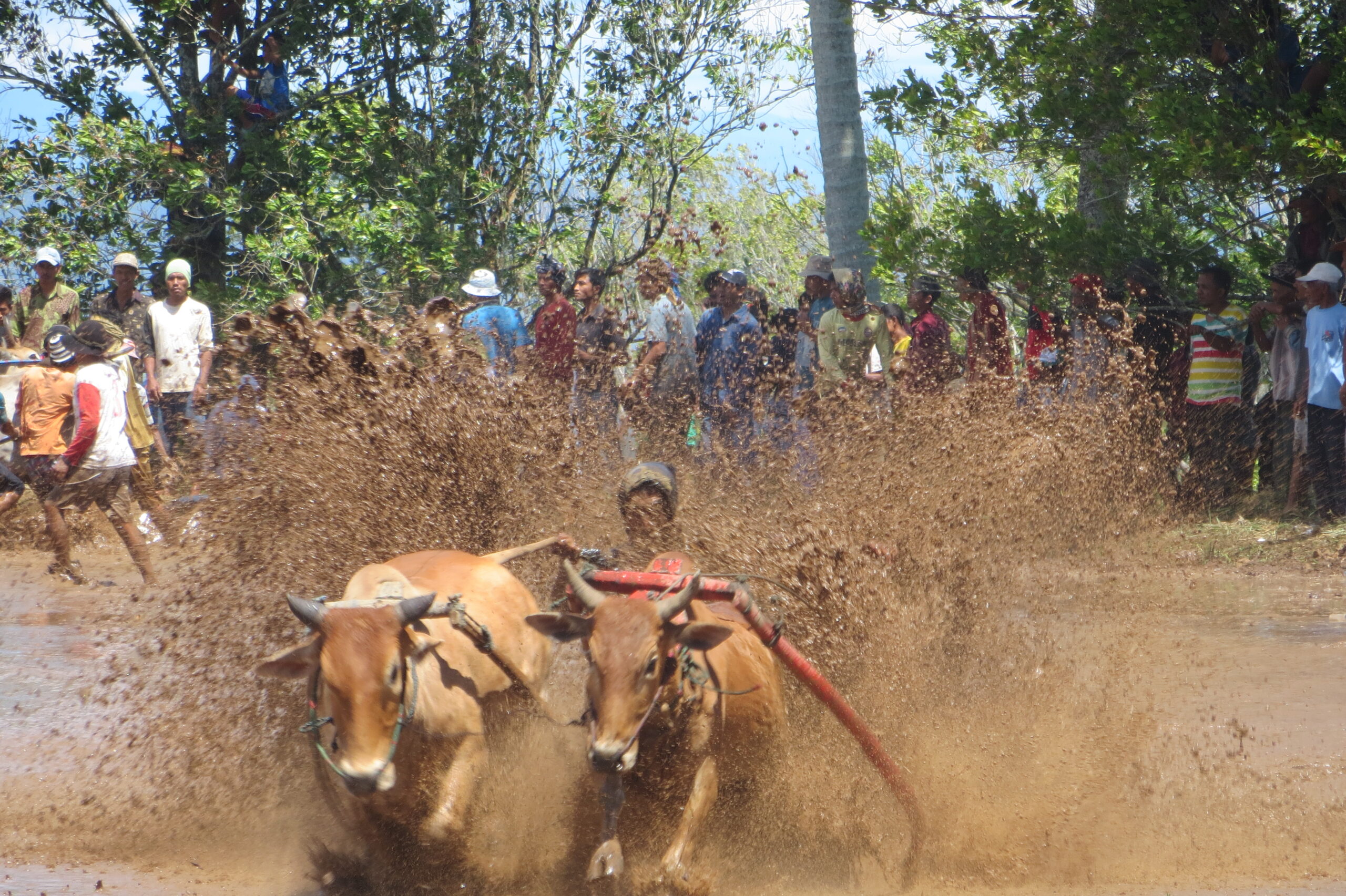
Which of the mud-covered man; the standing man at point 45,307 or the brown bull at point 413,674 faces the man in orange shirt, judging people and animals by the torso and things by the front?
the standing man

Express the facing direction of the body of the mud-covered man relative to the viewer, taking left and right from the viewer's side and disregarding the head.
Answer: facing the viewer

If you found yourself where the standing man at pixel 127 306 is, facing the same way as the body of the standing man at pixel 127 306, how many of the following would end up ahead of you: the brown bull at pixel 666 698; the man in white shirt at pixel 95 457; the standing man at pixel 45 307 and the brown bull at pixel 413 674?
3

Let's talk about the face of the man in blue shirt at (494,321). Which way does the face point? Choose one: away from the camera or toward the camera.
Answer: away from the camera

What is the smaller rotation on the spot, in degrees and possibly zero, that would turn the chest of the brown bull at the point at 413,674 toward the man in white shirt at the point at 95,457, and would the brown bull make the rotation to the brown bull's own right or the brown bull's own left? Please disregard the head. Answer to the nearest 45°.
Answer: approximately 135° to the brown bull's own right

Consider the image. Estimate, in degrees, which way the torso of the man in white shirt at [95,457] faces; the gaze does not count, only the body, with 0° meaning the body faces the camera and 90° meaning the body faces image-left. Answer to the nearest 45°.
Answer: approximately 135°

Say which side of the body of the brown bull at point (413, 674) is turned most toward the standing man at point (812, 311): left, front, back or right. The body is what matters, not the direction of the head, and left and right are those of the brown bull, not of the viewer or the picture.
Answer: back

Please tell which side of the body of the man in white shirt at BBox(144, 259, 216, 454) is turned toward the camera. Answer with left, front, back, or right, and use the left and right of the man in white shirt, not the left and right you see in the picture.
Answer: front

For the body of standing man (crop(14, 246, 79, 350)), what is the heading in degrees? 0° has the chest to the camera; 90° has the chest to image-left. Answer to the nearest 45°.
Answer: approximately 0°

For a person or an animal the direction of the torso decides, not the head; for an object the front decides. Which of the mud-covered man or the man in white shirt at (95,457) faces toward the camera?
the mud-covered man

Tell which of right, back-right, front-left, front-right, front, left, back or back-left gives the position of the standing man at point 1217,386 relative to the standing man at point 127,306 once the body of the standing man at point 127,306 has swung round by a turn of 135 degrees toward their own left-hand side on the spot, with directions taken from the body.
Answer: right

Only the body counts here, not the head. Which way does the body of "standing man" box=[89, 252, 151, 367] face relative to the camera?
toward the camera

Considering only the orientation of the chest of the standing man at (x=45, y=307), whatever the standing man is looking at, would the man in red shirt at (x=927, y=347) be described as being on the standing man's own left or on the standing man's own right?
on the standing man's own left

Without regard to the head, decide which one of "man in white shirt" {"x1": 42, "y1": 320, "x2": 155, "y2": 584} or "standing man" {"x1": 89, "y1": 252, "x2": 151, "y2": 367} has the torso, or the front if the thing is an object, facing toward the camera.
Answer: the standing man

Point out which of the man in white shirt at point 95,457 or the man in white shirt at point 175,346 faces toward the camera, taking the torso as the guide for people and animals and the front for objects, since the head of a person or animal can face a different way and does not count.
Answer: the man in white shirt at point 175,346
